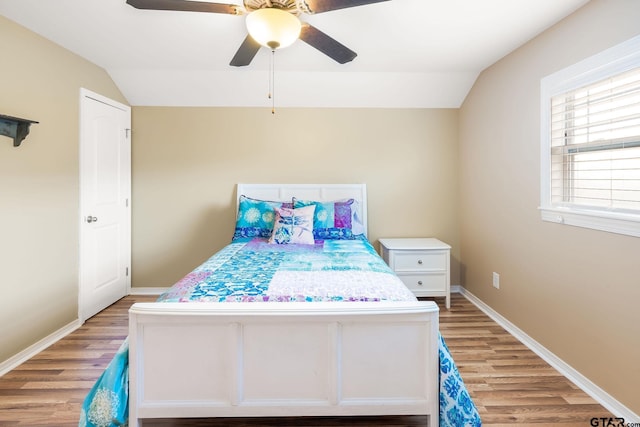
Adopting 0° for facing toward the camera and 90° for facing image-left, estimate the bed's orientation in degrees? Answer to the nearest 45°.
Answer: approximately 0°

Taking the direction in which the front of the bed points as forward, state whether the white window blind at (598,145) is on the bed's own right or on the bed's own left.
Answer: on the bed's own left

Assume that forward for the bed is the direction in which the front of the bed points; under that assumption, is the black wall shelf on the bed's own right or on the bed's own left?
on the bed's own right
